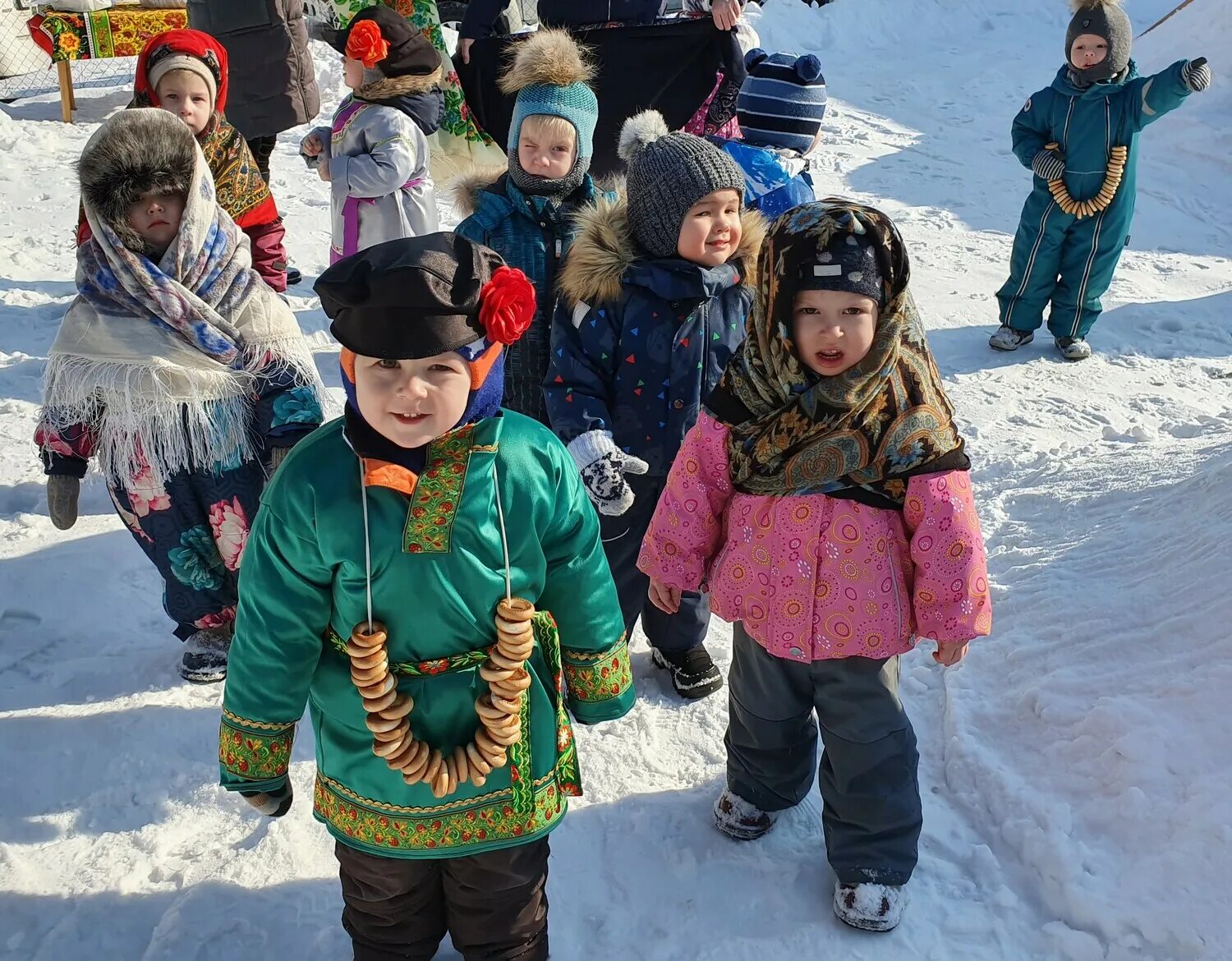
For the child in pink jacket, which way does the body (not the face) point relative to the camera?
toward the camera

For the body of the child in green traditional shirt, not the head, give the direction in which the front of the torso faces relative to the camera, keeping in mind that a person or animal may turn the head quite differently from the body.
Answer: toward the camera

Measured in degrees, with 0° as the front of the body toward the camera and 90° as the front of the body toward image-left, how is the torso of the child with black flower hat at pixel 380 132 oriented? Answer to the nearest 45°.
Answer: approximately 90°

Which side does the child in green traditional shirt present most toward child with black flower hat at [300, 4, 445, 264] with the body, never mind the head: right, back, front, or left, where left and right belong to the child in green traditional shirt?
back

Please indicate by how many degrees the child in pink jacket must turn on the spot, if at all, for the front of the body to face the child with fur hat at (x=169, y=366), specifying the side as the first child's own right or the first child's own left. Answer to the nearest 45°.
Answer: approximately 90° to the first child's own right

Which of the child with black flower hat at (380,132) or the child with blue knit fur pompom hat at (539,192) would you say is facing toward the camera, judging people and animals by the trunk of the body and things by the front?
the child with blue knit fur pompom hat at (539,192)

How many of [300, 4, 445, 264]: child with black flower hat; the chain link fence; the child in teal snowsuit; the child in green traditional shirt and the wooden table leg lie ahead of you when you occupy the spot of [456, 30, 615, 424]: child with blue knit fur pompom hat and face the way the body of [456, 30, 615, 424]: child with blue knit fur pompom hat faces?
1

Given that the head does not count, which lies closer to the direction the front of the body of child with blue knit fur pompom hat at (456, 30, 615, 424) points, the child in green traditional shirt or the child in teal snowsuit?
the child in green traditional shirt

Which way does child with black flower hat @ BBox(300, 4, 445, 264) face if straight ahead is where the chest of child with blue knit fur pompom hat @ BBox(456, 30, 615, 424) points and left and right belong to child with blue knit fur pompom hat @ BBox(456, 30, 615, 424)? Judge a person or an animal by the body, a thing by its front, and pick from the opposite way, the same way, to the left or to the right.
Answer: to the right

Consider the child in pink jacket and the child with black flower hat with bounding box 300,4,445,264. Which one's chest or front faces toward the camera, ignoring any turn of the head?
the child in pink jacket

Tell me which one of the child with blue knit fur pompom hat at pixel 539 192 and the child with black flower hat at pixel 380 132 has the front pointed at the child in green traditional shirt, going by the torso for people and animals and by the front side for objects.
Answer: the child with blue knit fur pompom hat at pixel 539 192

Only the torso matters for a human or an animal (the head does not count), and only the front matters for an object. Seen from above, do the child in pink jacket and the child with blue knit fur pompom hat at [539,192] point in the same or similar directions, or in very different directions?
same or similar directions

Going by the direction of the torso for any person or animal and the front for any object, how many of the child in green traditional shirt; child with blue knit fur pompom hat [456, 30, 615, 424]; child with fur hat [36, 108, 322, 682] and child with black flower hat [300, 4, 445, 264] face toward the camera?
3

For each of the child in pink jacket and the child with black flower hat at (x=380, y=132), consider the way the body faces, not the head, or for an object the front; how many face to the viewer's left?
1
